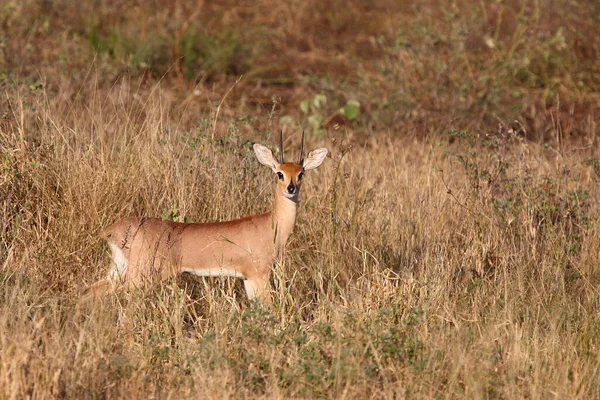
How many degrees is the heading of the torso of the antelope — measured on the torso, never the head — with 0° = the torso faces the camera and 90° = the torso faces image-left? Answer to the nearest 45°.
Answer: approximately 270°
